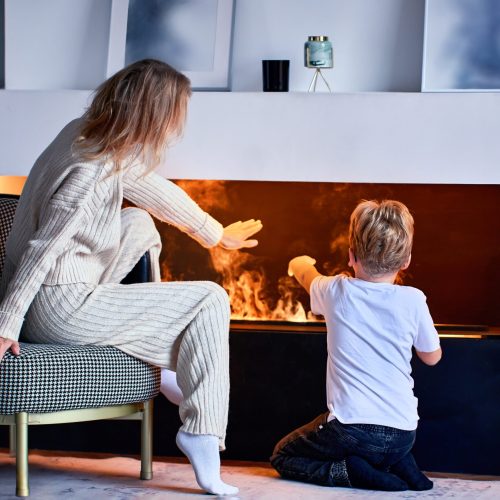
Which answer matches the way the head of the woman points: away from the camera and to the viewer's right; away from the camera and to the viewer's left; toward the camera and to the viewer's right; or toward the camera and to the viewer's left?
away from the camera and to the viewer's right

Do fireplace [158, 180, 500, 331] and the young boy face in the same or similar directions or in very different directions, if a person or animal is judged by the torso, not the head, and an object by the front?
very different directions

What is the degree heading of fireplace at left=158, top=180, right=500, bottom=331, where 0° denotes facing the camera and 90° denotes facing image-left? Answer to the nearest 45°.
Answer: approximately 0°

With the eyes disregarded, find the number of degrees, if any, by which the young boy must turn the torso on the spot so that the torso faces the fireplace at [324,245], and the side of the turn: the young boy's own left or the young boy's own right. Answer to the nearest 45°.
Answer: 0° — they already face it

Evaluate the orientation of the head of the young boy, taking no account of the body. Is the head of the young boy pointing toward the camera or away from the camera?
away from the camera

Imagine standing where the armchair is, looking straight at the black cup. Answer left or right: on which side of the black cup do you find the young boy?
right

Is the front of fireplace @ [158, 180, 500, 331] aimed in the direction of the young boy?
yes

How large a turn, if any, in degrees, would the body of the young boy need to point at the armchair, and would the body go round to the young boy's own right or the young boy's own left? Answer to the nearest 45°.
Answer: approximately 135° to the young boy's own left

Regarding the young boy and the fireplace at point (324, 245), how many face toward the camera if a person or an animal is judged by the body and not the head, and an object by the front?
1

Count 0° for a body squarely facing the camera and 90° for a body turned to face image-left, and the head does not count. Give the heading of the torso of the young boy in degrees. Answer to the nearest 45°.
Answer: approximately 180°

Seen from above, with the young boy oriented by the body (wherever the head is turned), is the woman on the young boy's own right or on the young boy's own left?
on the young boy's own left
